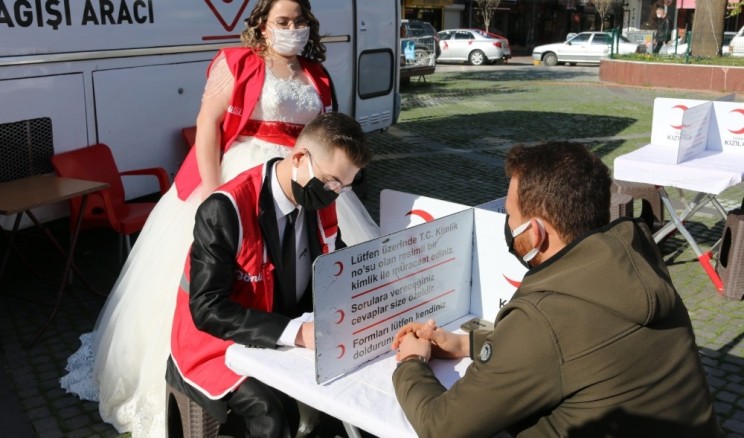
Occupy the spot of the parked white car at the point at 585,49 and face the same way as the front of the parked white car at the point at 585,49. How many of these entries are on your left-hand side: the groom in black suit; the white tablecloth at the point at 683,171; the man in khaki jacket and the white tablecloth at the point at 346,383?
4

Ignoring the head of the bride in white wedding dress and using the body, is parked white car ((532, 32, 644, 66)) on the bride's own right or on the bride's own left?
on the bride's own left

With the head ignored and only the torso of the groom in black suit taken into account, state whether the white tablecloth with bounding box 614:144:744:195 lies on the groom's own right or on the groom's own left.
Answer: on the groom's own left

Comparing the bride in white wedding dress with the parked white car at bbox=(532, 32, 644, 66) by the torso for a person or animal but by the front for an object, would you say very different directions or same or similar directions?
very different directions

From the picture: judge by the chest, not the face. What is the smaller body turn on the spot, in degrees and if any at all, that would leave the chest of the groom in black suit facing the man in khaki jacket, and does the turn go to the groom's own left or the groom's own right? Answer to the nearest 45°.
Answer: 0° — they already face them

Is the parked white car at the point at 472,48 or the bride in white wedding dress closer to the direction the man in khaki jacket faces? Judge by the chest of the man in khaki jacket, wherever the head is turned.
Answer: the bride in white wedding dress

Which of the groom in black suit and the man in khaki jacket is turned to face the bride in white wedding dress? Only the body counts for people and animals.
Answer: the man in khaki jacket

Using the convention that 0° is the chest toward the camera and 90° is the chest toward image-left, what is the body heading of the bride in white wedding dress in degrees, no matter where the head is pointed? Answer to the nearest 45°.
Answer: approximately 315°

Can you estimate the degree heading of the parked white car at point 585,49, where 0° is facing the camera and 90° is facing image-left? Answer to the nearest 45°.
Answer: approximately 90°

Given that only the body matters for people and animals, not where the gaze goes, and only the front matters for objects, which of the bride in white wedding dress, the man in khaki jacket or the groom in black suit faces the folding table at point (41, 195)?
the man in khaki jacket

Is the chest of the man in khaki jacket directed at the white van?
yes

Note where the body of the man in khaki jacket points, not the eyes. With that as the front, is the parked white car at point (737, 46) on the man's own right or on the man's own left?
on the man's own right

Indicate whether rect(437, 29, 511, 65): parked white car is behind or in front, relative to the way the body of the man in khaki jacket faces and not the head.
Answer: in front

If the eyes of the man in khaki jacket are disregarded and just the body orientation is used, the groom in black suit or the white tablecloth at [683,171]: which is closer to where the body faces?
the groom in black suit

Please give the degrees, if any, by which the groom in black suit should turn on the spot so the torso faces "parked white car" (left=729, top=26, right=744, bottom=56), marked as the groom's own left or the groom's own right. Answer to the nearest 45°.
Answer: approximately 90° to the groom's own left

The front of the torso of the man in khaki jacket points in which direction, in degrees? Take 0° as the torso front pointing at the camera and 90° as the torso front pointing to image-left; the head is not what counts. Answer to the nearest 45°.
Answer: approximately 135°

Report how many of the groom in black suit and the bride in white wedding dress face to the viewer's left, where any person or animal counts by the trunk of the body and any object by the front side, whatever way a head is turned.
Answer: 0

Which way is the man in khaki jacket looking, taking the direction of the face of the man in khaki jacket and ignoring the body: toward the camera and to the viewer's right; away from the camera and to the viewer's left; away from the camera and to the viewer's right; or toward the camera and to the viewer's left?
away from the camera and to the viewer's left

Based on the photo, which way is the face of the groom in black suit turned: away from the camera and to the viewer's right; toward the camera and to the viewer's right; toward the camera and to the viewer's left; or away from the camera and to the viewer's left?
toward the camera and to the viewer's right
